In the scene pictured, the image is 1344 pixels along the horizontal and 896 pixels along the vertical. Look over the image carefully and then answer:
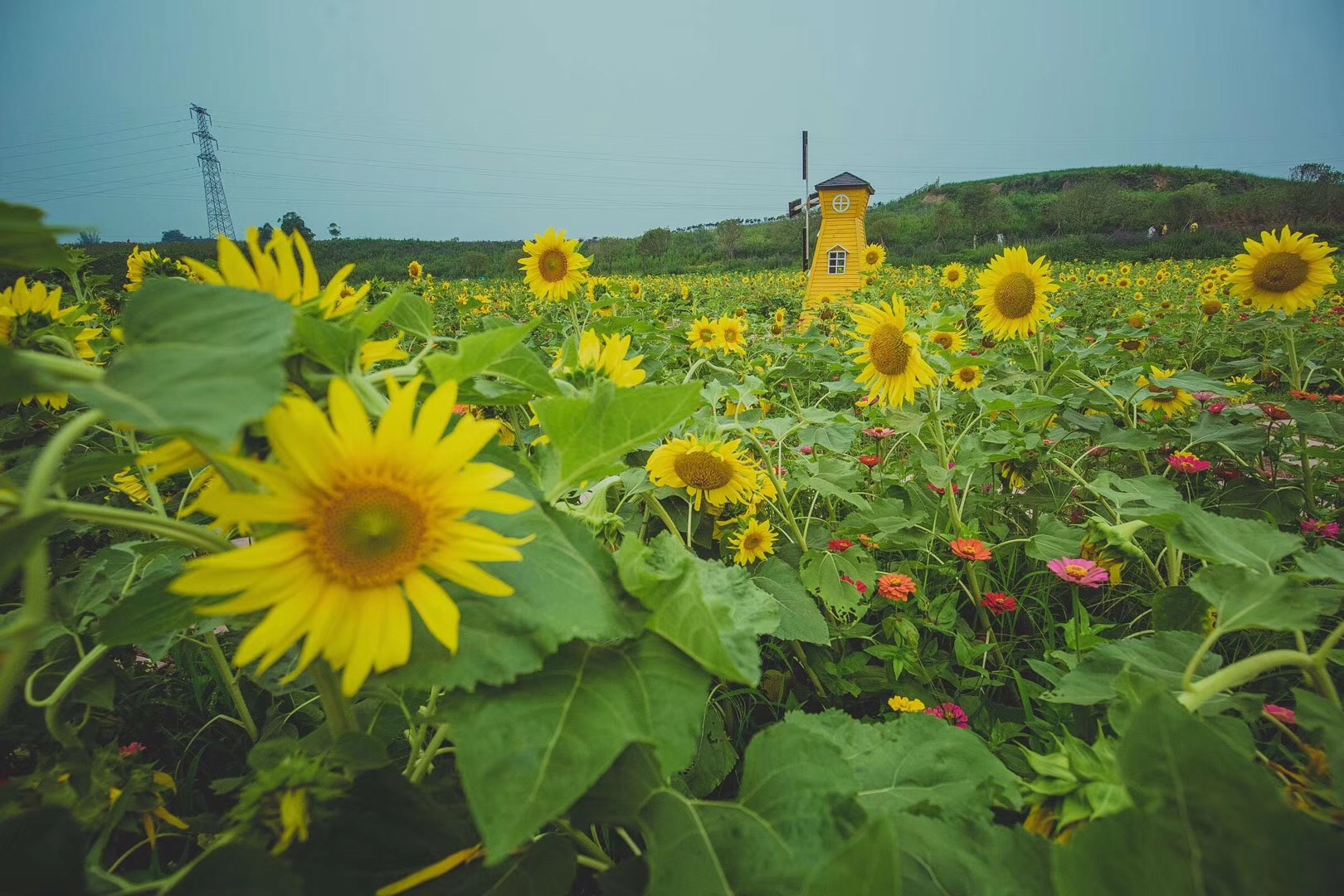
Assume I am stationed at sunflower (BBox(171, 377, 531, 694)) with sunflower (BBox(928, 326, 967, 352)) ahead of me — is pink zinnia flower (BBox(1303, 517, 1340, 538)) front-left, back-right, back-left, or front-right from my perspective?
front-right

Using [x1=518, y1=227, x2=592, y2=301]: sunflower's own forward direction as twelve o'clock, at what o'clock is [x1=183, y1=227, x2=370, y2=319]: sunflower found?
[x1=183, y1=227, x2=370, y2=319]: sunflower is roughly at 12 o'clock from [x1=518, y1=227, x2=592, y2=301]: sunflower.

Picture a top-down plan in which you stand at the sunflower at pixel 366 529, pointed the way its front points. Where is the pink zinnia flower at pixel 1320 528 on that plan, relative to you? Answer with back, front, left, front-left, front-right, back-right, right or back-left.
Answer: left

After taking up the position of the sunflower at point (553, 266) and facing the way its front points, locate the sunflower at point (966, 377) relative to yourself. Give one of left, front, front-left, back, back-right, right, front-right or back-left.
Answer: front-left

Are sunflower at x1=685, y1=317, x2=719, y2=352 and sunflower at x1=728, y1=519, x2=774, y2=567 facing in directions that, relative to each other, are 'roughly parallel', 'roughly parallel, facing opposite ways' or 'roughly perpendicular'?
roughly parallel

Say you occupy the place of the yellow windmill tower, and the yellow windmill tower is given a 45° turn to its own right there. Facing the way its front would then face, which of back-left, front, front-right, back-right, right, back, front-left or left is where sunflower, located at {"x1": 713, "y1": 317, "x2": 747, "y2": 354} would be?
front-left

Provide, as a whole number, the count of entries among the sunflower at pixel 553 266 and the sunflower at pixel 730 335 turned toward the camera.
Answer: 2

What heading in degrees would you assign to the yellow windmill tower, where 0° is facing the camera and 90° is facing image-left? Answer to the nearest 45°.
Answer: approximately 0°

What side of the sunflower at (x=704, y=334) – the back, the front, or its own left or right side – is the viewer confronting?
front

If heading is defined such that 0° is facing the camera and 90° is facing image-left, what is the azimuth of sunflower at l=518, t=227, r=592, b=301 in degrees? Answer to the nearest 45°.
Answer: approximately 0°

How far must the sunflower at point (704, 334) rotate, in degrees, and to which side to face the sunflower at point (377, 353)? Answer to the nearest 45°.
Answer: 0° — it already faces it

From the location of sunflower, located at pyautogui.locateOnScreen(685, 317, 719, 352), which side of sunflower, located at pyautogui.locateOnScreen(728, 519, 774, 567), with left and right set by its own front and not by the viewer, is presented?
back

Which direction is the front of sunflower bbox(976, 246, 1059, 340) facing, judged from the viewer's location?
facing the viewer
